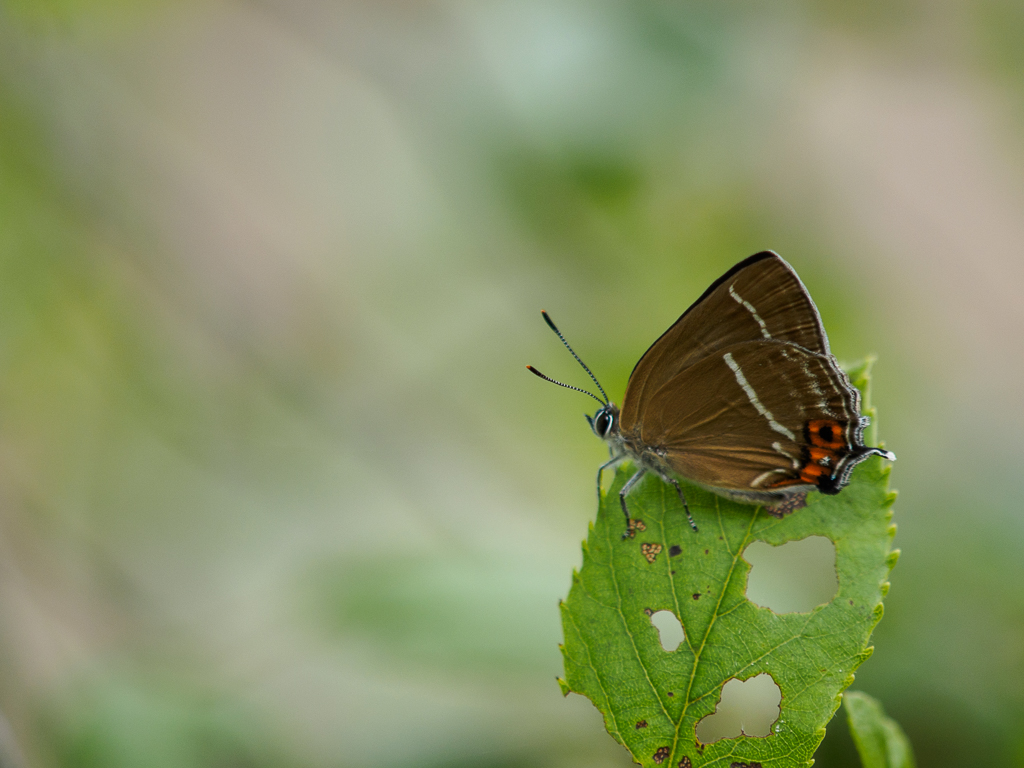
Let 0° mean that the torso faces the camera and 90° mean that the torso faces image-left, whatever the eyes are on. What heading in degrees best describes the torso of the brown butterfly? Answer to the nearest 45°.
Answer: approximately 90°
